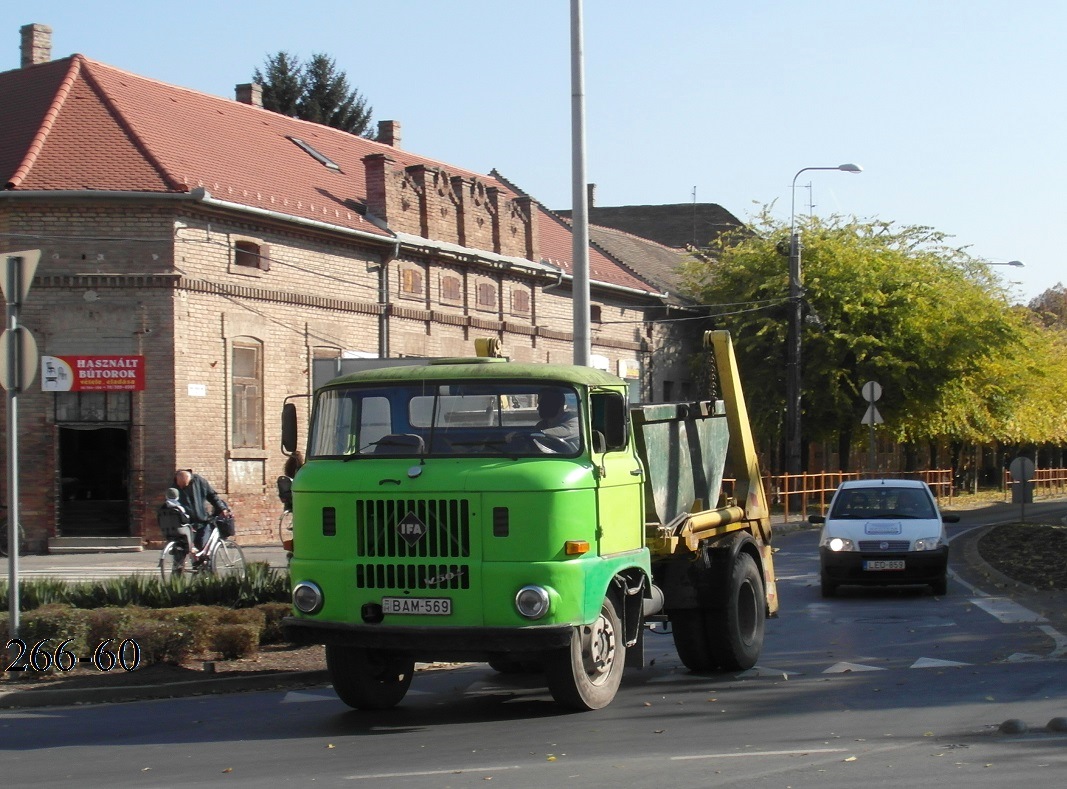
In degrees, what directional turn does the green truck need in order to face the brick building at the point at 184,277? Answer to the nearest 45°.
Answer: approximately 135° to its right

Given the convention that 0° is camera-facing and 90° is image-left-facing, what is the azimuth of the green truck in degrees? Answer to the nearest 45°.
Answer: approximately 45°

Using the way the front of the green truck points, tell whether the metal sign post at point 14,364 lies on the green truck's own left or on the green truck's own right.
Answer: on the green truck's own right

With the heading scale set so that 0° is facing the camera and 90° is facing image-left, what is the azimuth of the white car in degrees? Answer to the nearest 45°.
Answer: approximately 0°

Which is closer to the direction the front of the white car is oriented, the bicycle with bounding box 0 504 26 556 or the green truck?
the green truck

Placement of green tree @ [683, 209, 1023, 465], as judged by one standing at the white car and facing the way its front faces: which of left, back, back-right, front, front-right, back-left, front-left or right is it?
back

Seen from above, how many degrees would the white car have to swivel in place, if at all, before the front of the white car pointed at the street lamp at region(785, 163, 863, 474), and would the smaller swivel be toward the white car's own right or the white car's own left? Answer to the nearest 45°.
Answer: approximately 180°

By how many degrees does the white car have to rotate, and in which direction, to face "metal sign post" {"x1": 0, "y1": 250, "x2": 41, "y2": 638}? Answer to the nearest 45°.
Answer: approximately 45° to its right

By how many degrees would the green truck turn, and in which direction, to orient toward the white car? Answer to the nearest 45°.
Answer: approximately 180°

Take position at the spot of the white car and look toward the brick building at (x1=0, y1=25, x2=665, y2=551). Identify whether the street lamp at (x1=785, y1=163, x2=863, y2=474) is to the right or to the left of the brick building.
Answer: right
